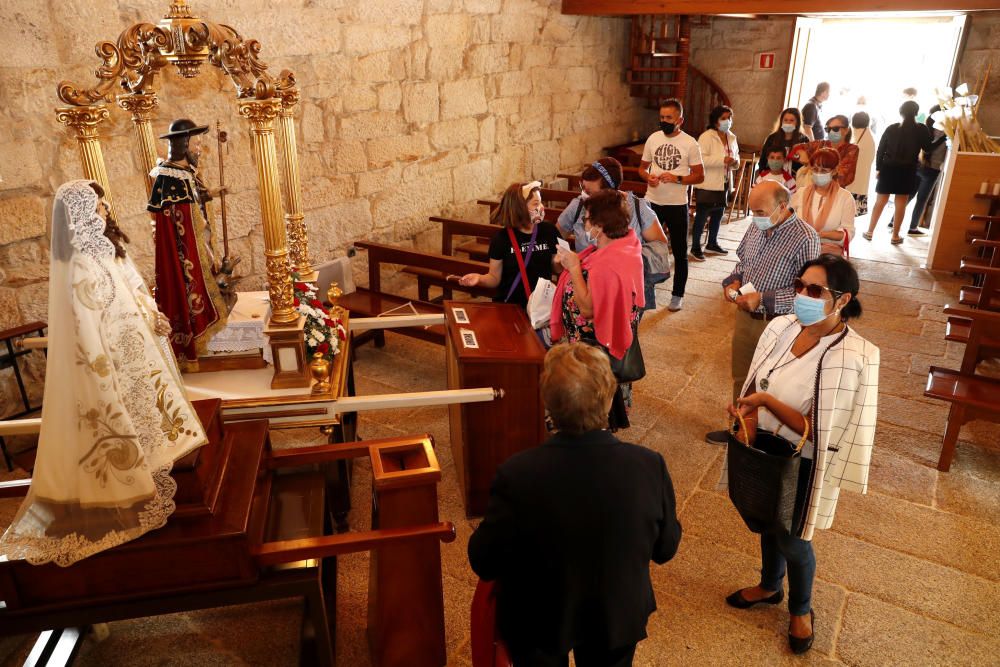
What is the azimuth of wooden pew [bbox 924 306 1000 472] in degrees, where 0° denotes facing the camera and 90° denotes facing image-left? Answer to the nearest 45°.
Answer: approximately 45°

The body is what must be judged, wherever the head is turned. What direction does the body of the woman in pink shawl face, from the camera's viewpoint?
to the viewer's left

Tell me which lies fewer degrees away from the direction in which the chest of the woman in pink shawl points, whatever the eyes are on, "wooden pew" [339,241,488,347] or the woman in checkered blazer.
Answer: the wooden pew

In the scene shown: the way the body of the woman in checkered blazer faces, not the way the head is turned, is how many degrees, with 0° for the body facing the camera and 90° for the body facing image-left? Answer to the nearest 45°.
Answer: approximately 45°

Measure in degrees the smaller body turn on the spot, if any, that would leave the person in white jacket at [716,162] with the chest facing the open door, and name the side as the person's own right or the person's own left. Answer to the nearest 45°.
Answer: approximately 135° to the person's own left

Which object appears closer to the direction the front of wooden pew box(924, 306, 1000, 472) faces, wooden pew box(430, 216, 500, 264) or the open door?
the wooden pew

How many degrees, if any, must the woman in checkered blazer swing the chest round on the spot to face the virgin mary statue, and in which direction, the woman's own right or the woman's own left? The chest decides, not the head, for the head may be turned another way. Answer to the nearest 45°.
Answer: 0° — they already face it

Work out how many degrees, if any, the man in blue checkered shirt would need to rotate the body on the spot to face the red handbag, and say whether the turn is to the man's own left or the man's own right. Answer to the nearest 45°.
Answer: approximately 45° to the man's own left
